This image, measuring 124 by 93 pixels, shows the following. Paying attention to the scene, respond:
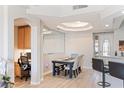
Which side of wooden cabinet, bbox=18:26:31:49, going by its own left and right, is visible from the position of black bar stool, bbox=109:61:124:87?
front

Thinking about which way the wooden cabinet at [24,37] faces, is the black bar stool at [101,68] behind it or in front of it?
in front

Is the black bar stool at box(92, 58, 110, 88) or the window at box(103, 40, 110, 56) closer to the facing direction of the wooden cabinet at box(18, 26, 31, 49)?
the black bar stool

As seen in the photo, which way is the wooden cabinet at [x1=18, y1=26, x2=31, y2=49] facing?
toward the camera

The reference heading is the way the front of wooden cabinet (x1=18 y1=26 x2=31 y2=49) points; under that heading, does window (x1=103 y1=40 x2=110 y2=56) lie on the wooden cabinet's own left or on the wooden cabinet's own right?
on the wooden cabinet's own left
